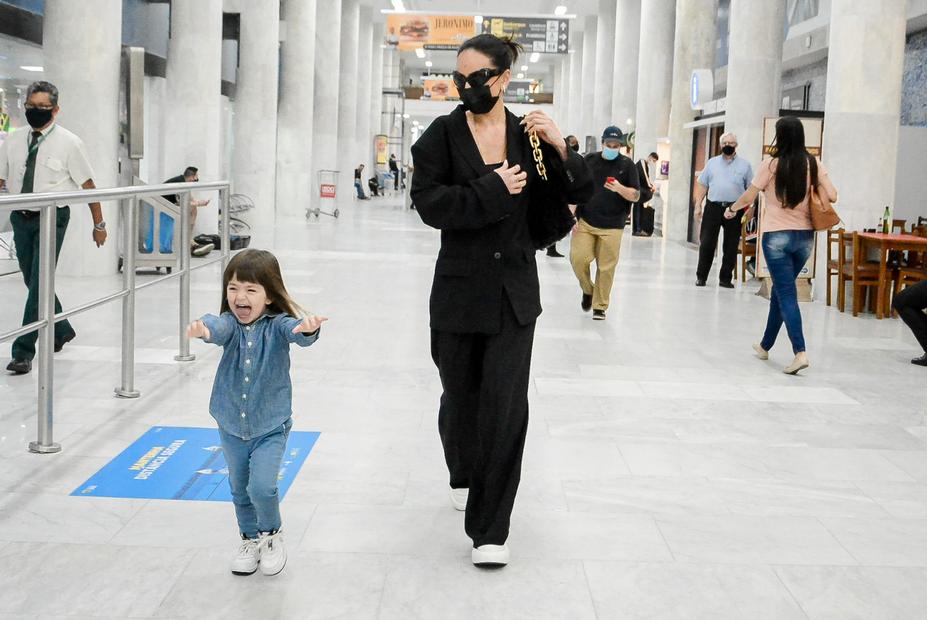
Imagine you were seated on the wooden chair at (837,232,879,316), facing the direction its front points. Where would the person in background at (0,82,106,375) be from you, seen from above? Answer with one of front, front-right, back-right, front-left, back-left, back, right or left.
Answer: back

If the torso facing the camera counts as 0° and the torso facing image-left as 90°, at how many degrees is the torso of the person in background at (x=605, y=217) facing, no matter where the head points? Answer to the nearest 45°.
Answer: approximately 0°

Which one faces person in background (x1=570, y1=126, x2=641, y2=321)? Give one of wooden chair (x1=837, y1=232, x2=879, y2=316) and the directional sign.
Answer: the directional sign

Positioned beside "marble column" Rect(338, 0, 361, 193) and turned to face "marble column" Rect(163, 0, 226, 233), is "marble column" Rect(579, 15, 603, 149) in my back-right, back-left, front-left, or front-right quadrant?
back-left

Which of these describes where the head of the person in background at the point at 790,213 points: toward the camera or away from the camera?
away from the camera

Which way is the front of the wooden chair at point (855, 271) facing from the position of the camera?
facing away from the viewer and to the right of the viewer

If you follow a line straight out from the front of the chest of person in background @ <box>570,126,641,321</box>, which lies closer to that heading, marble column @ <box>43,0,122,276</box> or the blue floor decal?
the blue floor decal
